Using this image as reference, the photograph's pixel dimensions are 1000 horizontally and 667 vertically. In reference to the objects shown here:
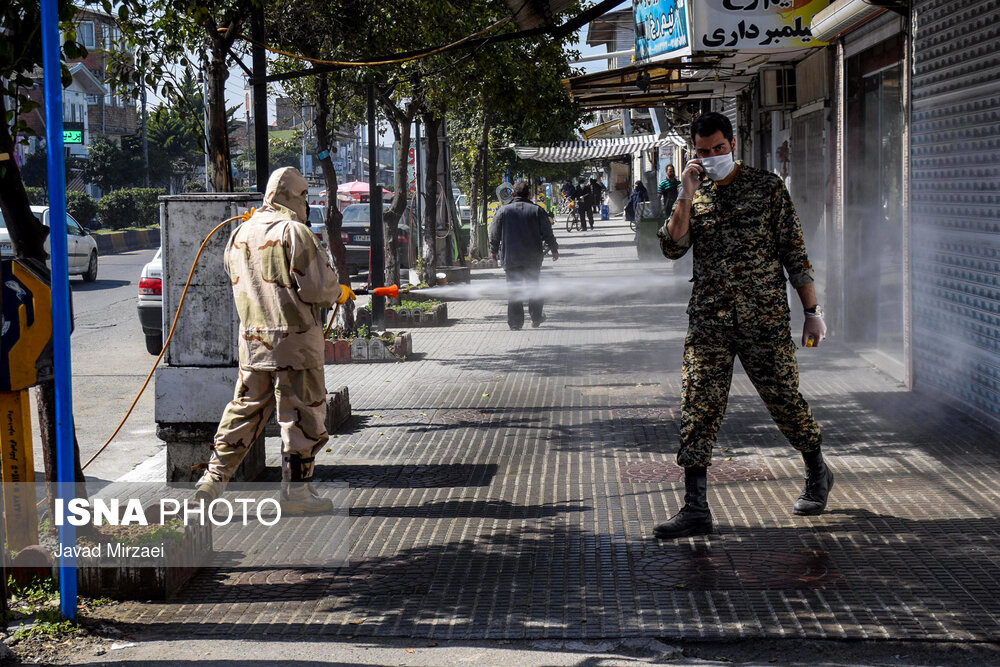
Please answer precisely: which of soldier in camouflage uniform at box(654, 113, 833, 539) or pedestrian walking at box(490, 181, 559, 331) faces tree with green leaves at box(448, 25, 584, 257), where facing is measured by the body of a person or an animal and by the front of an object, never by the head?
the pedestrian walking

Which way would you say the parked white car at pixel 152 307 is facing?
away from the camera

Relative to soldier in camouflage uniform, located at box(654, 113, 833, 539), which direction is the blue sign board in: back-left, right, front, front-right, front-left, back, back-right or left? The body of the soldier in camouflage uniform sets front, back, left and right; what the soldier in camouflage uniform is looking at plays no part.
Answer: back-right

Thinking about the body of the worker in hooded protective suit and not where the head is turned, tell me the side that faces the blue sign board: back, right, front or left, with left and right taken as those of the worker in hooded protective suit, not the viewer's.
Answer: front

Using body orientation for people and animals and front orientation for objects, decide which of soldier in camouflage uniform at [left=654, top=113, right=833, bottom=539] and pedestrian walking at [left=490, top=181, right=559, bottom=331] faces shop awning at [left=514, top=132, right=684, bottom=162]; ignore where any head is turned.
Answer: the pedestrian walking

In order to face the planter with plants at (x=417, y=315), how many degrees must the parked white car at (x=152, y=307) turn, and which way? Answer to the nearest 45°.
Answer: approximately 45° to its right

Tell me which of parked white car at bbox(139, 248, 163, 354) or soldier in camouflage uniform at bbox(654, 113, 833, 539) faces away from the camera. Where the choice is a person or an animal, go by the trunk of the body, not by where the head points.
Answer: the parked white car

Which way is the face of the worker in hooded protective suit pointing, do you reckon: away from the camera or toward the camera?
away from the camera

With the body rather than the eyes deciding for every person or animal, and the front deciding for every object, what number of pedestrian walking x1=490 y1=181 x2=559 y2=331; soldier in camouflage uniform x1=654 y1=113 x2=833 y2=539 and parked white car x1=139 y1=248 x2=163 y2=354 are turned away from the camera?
2

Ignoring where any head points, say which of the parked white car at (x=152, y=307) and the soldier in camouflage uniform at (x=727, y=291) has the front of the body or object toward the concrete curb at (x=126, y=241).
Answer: the parked white car

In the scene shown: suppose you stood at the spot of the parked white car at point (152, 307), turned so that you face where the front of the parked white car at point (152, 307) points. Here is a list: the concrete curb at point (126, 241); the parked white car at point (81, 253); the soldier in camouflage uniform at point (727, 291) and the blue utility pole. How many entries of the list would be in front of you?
2

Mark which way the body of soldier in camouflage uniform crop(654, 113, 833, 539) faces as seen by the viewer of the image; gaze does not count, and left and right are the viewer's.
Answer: facing the viewer and to the left of the viewer

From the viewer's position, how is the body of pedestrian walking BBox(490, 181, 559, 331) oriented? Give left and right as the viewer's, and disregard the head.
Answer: facing away from the viewer

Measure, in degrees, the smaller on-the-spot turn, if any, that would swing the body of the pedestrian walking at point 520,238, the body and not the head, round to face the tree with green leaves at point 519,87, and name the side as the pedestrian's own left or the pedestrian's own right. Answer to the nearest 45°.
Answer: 0° — they already face it

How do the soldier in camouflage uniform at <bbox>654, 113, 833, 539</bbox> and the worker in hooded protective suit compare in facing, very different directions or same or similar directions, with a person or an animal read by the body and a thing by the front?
very different directions
